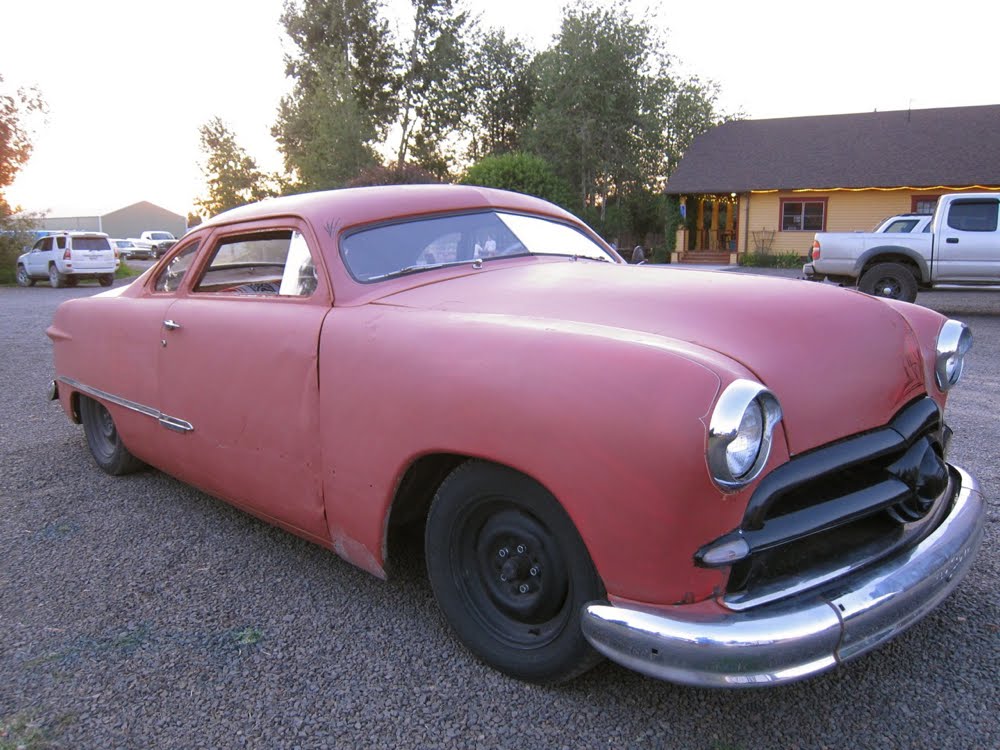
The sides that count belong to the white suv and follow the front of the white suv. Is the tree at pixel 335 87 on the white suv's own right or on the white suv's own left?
on the white suv's own right

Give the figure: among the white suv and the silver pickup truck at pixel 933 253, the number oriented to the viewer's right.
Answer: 1

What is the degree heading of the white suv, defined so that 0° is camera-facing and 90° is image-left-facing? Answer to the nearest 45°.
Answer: approximately 135°

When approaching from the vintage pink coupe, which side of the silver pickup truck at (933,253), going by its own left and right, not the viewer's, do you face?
right

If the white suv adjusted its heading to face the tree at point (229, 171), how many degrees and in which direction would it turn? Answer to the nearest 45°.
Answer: approximately 90° to its right

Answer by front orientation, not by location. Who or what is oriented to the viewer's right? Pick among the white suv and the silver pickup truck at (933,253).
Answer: the silver pickup truck

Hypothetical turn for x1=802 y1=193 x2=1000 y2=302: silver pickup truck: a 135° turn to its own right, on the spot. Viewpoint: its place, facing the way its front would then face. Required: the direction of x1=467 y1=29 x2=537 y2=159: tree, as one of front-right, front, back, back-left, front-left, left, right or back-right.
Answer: right

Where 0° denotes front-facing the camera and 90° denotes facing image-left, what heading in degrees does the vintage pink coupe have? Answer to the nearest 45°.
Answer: approximately 315°

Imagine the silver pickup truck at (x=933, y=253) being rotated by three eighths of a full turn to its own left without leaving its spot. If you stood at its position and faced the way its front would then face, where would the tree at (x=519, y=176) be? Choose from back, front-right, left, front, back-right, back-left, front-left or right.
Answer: front

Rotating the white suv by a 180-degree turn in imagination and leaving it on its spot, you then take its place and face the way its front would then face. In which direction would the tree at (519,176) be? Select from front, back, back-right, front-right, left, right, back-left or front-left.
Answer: front-left

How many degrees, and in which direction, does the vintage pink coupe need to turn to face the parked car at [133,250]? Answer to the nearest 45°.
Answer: approximately 180°

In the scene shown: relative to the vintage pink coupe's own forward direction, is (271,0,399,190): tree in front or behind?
behind

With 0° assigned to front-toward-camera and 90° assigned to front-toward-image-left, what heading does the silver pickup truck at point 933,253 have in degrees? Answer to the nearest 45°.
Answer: approximately 270°
